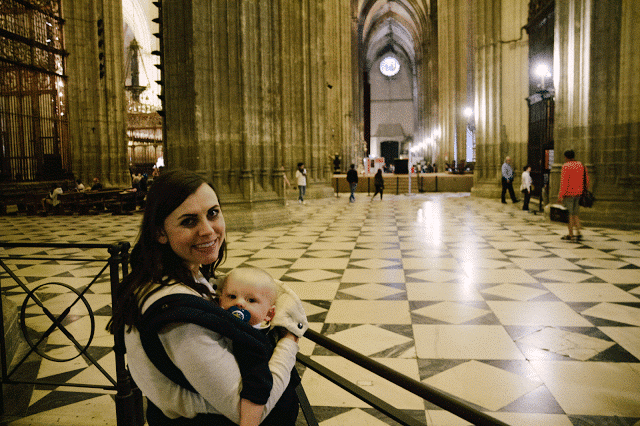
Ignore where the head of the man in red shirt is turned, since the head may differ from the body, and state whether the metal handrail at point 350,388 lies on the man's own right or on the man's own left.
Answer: on the man's own left

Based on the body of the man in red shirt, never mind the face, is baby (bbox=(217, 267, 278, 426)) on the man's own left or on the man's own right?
on the man's own left

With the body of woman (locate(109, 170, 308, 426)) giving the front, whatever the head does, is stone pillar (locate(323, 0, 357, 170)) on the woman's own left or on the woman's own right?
on the woman's own left

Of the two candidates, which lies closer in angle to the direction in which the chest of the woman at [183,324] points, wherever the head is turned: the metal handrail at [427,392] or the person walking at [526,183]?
the metal handrail

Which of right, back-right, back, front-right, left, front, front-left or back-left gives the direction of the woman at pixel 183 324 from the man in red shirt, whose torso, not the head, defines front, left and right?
back-left

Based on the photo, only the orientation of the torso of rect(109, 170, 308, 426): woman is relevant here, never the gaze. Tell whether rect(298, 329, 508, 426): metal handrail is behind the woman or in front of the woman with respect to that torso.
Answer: in front

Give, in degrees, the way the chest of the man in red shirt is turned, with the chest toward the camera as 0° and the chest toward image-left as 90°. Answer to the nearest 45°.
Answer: approximately 135°
